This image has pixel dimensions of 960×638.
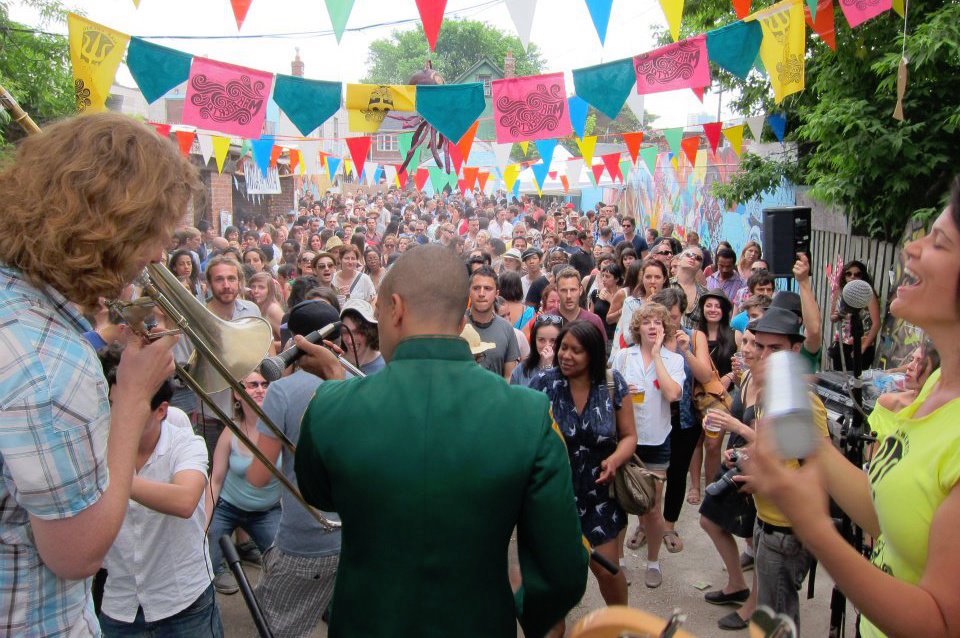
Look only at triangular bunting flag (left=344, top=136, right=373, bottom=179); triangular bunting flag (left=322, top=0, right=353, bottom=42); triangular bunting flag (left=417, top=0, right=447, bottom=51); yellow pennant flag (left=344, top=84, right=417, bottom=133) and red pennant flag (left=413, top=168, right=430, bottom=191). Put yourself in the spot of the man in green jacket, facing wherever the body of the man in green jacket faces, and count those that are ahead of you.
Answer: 5

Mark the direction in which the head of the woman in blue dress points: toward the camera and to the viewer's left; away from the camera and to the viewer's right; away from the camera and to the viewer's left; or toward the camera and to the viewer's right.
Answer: toward the camera and to the viewer's left

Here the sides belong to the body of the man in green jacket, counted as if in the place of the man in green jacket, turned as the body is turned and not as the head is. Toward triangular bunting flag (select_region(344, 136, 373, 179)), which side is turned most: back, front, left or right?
front

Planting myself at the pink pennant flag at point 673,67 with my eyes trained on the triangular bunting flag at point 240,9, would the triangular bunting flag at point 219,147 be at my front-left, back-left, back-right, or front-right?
front-right

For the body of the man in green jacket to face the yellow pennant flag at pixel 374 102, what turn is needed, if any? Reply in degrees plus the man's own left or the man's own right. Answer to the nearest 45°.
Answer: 0° — they already face it

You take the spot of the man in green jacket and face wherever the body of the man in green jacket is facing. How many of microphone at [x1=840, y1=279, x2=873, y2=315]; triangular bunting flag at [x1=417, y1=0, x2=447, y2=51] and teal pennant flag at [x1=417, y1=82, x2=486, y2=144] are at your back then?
0

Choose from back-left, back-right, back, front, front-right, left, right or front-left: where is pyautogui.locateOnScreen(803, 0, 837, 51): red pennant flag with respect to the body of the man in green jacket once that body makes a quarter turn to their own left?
back-right

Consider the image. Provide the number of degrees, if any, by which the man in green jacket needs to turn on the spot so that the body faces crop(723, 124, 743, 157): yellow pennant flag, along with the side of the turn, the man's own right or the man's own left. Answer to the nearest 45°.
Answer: approximately 45° to the man's own right

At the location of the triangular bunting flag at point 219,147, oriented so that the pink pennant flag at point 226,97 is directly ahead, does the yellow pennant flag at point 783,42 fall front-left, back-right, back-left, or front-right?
front-left

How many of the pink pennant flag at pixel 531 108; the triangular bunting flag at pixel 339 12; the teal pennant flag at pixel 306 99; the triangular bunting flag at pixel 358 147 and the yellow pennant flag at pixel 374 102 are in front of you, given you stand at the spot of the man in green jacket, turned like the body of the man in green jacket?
5

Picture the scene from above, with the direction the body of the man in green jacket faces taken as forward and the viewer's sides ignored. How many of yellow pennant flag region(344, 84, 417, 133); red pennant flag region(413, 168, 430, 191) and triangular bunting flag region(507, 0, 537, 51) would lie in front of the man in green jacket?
3

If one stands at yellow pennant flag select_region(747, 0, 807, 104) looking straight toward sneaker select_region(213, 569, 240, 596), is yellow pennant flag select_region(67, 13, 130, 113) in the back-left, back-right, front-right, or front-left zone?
front-right

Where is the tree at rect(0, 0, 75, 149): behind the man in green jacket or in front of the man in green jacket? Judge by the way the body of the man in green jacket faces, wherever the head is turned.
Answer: in front

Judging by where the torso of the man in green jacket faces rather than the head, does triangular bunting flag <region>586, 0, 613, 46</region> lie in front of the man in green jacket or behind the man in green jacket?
in front

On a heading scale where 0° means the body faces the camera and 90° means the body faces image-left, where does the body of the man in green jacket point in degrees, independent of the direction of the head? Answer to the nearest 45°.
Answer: approximately 180°
